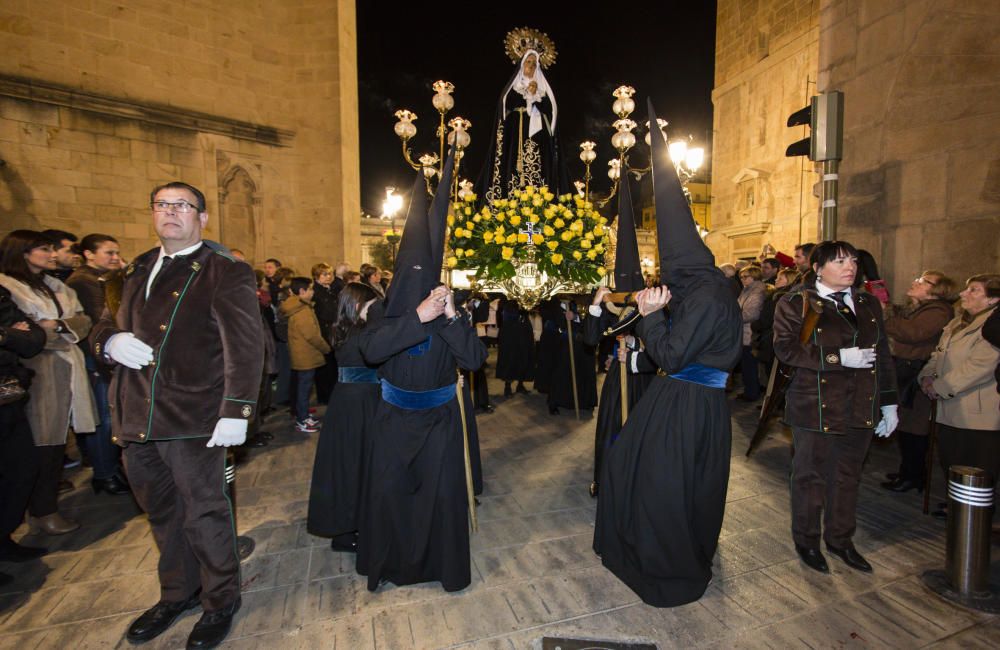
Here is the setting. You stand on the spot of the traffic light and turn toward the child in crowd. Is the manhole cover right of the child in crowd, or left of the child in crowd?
left

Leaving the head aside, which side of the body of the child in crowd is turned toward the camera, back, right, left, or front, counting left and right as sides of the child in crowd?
right

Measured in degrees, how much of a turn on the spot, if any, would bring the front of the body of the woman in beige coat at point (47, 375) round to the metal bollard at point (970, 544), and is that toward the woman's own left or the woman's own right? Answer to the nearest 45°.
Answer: approximately 45° to the woman's own right

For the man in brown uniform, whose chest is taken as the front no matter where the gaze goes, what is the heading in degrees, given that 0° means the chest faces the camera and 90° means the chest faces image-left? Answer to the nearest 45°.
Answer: approximately 45°

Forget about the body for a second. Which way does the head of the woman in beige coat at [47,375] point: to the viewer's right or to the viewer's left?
to the viewer's right

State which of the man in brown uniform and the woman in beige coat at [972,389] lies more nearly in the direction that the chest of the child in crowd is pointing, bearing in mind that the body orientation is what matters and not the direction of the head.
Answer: the woman in beige coat

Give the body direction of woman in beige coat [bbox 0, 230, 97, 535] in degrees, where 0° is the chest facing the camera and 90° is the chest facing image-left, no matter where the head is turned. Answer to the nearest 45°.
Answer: approximately 270°

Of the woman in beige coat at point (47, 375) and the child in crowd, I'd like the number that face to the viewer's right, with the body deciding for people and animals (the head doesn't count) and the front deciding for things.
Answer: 2

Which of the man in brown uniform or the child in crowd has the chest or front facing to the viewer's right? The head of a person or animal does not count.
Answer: the child in crowd

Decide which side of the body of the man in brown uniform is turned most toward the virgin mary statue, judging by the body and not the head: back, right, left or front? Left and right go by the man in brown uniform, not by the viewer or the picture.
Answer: back
